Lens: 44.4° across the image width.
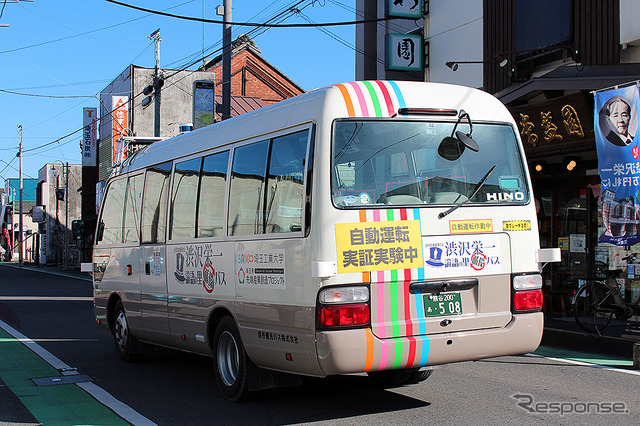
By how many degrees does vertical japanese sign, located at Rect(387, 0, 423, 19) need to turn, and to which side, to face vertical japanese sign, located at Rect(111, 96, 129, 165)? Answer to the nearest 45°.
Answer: approximately 135° to its right

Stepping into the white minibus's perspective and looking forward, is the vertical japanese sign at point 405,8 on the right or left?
on its right

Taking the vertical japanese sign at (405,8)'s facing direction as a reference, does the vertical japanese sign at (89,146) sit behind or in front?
behind

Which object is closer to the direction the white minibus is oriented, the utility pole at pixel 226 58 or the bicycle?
the utility pole

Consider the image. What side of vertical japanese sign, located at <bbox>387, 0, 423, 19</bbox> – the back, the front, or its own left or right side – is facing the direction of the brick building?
back

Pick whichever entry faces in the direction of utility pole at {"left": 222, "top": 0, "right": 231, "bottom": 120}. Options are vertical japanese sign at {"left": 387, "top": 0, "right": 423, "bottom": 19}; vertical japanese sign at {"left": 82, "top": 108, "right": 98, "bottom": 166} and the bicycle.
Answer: vertical japanese sign at {"left": 82, "top": 108, "right": 98, "bottom": 166}

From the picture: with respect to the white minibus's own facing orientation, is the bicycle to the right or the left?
on its right

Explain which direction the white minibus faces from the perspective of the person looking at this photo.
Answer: facing away from the viewer and to the left of the viewer

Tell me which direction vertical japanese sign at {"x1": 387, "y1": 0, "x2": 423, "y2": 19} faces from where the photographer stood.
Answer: facing the viewer
